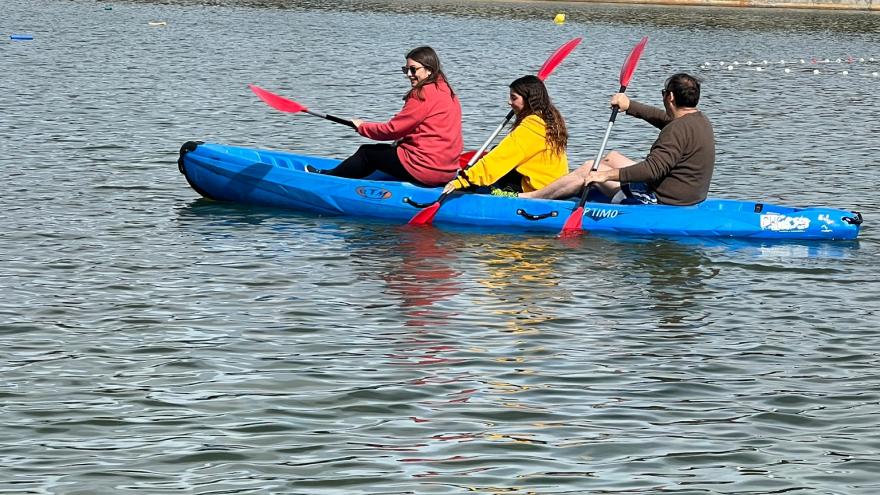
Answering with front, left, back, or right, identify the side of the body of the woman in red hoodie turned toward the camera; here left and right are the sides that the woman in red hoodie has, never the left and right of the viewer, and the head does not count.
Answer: left

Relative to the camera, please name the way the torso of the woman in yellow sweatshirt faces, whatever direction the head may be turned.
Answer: to the viewer's left

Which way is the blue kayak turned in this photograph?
to the viewer's left

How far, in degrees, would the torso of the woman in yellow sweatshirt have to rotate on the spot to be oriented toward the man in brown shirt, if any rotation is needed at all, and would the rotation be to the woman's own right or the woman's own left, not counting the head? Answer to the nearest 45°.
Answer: approximately 180°

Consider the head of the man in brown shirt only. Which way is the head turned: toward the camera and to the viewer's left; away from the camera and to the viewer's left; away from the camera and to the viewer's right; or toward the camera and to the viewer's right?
away from the camera and to the viewer's left
